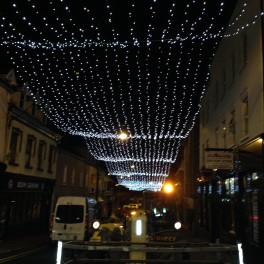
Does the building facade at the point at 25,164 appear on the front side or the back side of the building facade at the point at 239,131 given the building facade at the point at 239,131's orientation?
on the front side

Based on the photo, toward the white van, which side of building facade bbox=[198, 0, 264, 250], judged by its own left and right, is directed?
front

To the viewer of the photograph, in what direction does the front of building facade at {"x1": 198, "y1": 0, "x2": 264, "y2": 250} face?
facing to the left of the viewer
